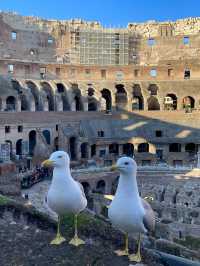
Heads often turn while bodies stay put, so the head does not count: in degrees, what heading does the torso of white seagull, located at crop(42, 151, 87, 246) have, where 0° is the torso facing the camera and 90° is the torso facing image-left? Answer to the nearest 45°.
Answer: approximately 45°

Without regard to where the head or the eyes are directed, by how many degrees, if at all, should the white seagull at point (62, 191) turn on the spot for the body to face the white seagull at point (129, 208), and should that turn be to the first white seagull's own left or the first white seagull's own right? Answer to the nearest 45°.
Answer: approximately 90° to the first white seagull's own left

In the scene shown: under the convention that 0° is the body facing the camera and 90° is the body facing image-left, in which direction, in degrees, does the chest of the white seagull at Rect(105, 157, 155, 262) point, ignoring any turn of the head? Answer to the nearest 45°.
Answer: approximately 45°

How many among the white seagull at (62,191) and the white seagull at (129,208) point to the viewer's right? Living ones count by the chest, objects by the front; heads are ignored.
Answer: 0

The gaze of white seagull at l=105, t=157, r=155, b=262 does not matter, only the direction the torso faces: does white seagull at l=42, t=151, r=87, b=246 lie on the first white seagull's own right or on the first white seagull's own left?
on the first white seagull's own right
